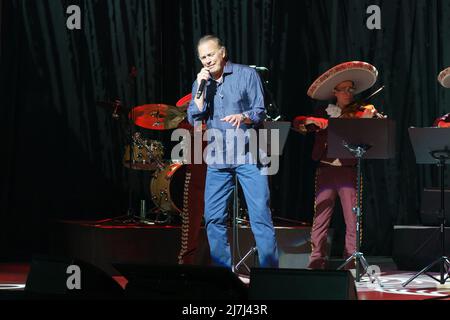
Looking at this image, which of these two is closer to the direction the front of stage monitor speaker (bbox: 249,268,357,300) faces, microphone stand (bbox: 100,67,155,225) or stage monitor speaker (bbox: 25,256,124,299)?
the microphone stand

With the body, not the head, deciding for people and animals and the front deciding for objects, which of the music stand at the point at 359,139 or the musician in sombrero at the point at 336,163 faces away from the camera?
the music stand

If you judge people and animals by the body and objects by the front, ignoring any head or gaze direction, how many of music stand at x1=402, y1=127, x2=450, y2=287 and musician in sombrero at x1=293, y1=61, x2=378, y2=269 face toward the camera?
1

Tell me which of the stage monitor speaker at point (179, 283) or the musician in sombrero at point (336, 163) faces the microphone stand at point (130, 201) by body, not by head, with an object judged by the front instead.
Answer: the stage monitor speaker

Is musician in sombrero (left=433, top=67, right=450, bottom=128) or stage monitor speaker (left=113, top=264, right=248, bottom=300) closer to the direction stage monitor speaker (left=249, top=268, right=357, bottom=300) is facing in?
the musician in sombrero

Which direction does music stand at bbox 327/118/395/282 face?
away from the camera

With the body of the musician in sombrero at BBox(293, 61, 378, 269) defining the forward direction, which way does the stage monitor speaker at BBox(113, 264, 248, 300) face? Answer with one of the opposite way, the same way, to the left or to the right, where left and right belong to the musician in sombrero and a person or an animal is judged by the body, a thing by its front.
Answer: the opposite way

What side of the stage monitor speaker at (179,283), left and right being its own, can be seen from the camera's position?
back

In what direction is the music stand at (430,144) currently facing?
away from the camera

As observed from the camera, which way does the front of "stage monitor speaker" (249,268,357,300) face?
facing away from the viewer

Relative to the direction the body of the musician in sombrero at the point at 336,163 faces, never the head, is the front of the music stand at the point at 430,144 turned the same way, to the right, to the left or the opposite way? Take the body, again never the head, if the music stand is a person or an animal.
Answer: the opposite way
